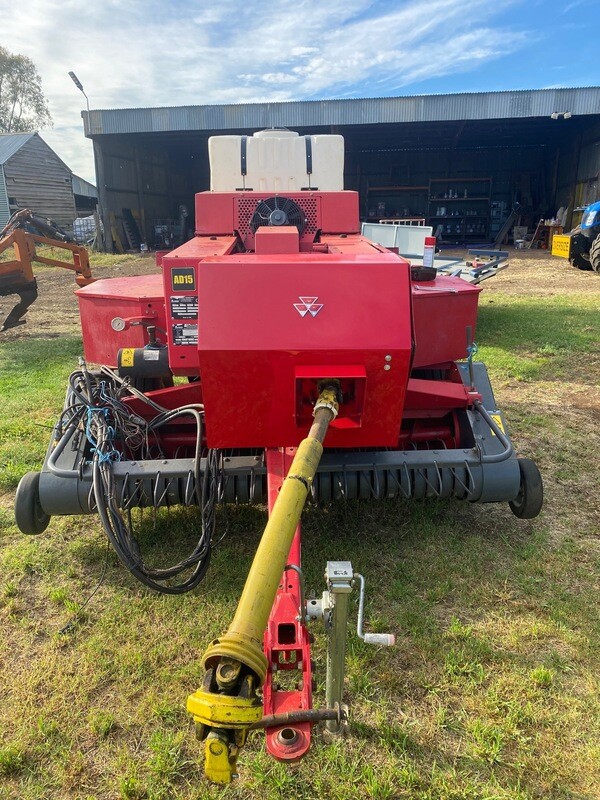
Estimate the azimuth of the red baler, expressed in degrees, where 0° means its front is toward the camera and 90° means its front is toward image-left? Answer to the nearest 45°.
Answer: approximately 0°

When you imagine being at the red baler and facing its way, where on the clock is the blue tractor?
The blue tractor is roughly at 7 o'clock from the red baler.

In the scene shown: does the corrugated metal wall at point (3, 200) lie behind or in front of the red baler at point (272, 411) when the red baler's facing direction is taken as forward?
behind

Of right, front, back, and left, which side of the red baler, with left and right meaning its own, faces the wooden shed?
back
